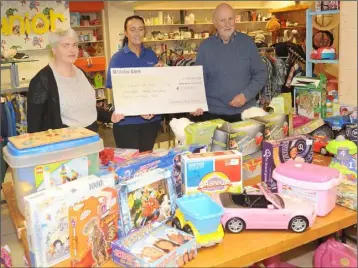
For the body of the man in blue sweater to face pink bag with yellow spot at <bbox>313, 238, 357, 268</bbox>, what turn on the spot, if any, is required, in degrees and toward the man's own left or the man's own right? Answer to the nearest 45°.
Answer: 0° — they already face it

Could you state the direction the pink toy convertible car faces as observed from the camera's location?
facing to the right of the viewer

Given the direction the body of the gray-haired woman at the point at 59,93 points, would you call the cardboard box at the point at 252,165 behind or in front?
in front

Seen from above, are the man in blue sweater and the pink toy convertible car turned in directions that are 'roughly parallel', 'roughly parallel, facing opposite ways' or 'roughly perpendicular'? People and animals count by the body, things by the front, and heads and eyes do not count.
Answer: roughly perpendicular

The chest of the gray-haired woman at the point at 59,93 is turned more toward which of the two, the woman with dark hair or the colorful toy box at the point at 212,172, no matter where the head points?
the colorful toy box

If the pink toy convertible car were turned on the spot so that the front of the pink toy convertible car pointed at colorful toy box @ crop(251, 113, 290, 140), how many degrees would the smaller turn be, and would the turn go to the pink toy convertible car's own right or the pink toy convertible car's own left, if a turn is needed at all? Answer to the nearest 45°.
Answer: approximately 90° to the pink toy convertible car's own left

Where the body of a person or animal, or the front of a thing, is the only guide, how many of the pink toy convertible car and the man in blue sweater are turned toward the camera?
1

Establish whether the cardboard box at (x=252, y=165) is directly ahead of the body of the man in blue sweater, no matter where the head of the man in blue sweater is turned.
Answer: yes

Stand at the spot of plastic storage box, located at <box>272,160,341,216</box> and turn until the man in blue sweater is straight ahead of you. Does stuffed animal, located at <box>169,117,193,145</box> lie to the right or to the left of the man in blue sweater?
left
